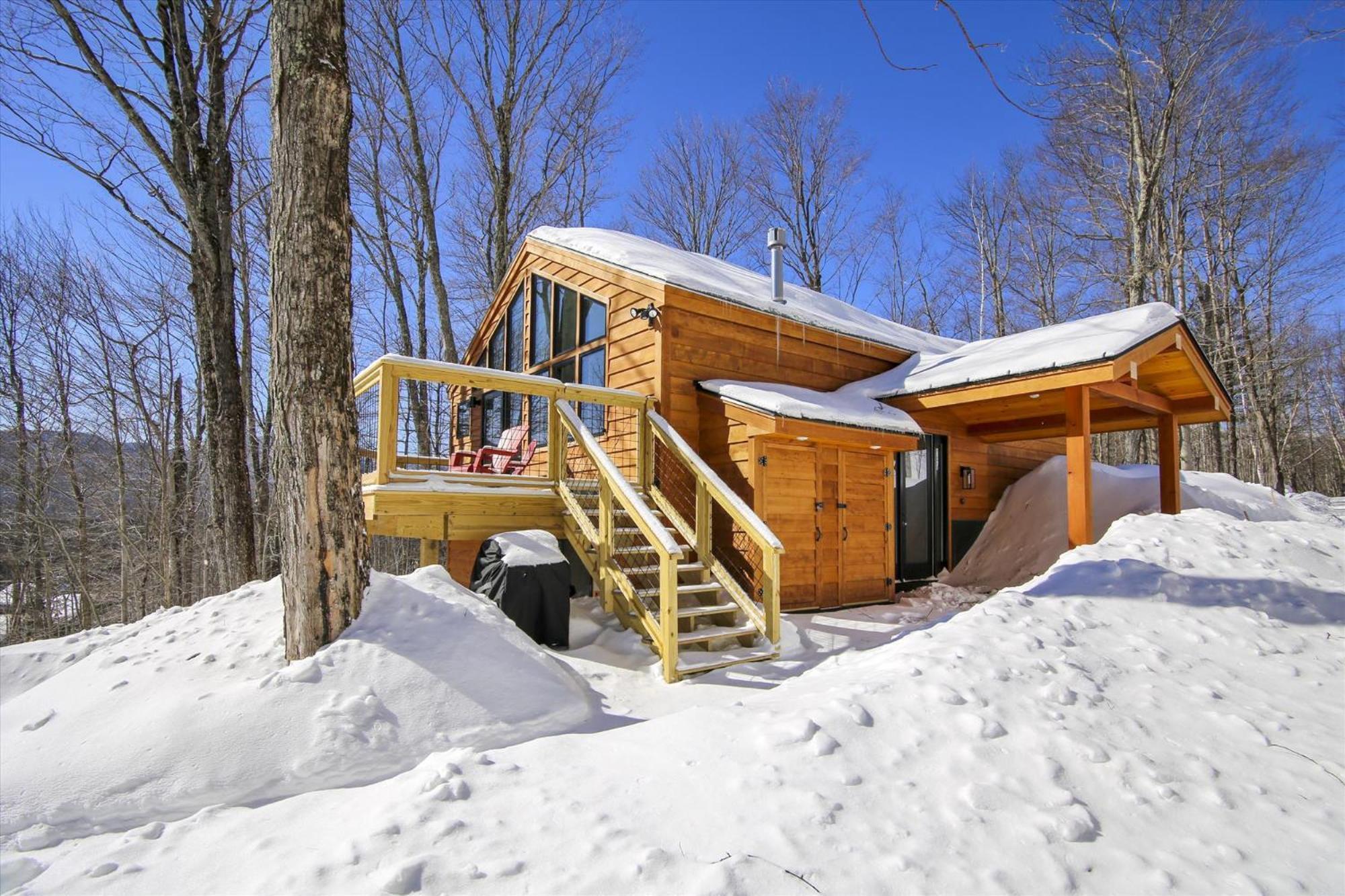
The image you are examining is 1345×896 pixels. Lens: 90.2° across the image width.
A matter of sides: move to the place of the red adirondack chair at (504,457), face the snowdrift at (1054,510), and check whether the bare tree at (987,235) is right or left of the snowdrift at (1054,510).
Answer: left

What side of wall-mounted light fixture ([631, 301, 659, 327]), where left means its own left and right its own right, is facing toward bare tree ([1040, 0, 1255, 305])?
back

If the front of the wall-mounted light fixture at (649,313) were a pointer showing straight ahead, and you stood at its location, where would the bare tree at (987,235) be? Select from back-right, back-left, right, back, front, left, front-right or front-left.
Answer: back

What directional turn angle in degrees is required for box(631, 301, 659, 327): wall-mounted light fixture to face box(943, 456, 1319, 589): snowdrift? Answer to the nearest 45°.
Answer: approximately 135° to its left

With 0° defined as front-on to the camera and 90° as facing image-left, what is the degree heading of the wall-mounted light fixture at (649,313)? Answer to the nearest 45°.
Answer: approximately 45°
